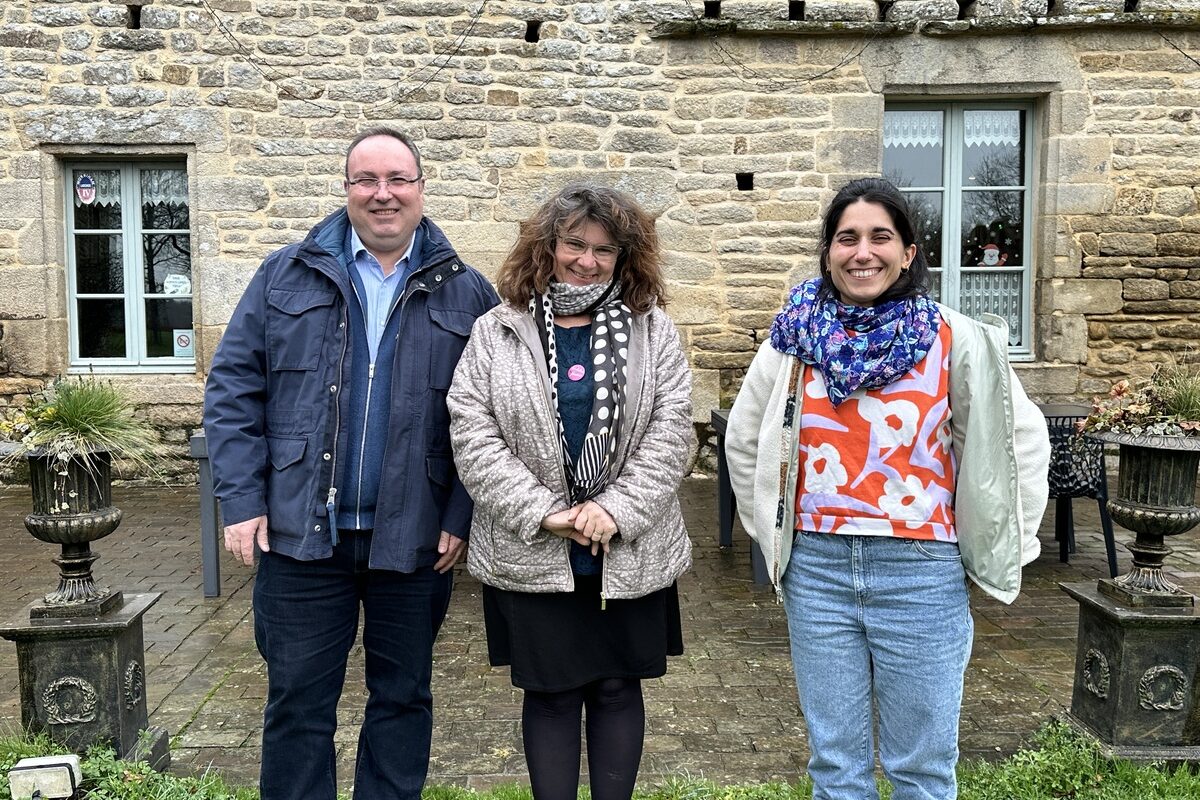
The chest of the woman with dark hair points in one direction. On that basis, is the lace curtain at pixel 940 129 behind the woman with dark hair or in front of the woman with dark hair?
behind

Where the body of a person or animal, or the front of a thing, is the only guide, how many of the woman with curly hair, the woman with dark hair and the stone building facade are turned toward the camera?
3

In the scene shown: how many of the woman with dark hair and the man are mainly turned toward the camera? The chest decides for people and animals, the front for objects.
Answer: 2

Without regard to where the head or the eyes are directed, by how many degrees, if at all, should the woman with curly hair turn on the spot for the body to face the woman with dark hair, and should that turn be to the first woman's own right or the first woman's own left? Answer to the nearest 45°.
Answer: approximately 90° to the first woman's own left

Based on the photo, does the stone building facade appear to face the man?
yes

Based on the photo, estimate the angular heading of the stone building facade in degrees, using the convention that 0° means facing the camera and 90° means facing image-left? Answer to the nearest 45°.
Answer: approximately 0°

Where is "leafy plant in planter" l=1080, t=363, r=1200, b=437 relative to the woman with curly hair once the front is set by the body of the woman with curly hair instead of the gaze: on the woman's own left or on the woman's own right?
on the woman's own left

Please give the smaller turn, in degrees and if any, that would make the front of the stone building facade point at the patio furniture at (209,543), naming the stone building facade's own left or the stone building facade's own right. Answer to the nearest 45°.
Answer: approximately 45° to the stone building facade's own right

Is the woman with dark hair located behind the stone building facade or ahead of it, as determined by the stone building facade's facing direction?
ahead
